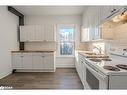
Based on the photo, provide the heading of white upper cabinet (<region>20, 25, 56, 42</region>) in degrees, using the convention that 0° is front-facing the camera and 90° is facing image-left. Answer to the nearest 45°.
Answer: approximately 0°

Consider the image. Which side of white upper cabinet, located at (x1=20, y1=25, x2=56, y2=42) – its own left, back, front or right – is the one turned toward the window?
left

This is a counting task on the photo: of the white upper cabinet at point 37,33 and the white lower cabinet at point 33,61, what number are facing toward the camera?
2

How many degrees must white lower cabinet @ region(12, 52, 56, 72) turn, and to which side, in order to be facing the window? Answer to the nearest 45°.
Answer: approximately 135° to its left
